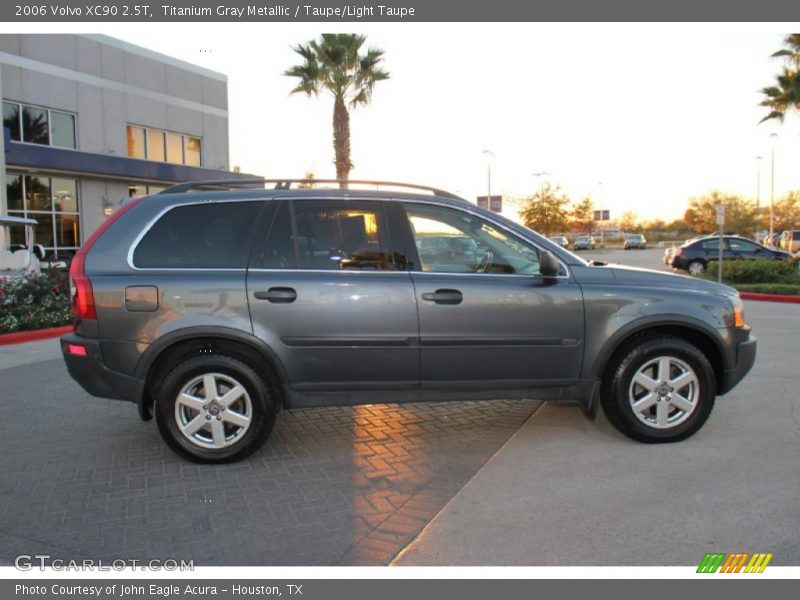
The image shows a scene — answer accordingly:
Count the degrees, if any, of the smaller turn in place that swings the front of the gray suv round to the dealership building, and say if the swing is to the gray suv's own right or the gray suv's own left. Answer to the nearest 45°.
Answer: approximately 135° to the gray suv's own left

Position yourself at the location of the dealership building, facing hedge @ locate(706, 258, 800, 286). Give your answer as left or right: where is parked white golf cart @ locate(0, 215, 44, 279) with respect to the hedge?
right

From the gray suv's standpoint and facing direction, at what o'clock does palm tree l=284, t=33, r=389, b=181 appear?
The palm tree is roughly at 9 o'clock from the gray suv.

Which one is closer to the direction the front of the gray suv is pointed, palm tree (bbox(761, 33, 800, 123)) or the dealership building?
the palm tree

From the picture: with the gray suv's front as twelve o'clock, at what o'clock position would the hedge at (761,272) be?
The hedge is roughly at 10 o'clock from the gray suv.

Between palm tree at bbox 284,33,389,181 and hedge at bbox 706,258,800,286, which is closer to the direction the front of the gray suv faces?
the hedge

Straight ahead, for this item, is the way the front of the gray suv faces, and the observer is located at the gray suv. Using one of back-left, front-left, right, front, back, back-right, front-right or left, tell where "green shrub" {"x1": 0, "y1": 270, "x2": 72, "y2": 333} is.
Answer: back-left

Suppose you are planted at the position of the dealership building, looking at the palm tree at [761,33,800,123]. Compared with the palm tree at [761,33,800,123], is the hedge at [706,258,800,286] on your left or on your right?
right

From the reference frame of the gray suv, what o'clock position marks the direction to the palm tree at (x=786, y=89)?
The palm tree is roughly at 10 o'clock from the gray suv.

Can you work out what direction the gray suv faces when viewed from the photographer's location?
facing to the right of the viewer
